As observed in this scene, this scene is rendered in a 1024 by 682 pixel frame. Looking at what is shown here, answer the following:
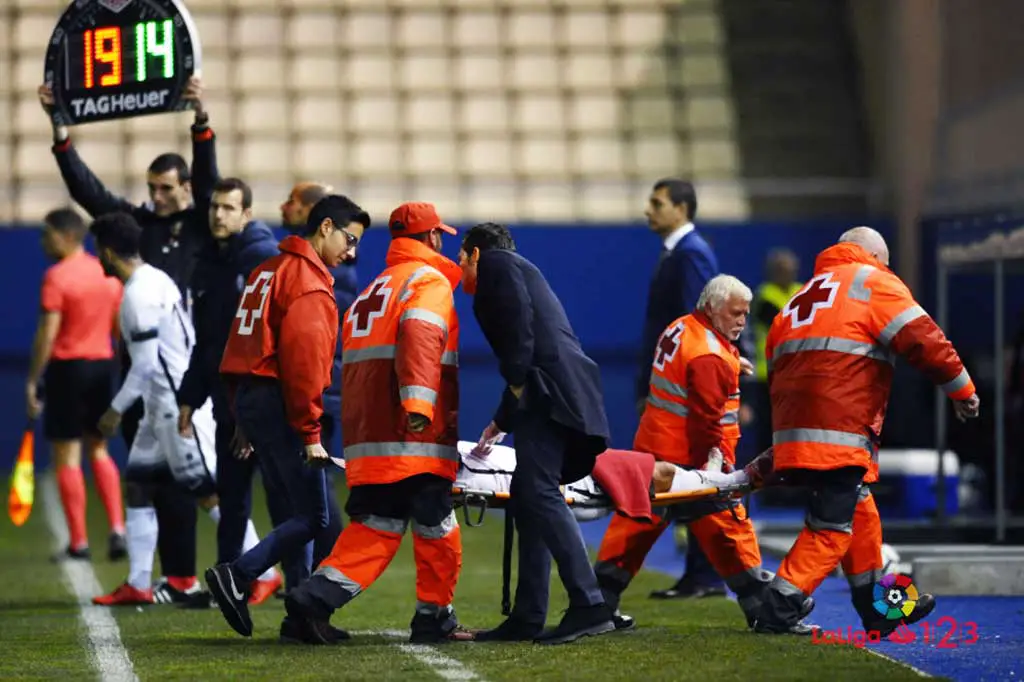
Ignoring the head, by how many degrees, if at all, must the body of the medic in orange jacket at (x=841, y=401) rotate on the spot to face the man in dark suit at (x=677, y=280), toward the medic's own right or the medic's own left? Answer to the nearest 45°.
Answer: approximately 90° to the medic's own left

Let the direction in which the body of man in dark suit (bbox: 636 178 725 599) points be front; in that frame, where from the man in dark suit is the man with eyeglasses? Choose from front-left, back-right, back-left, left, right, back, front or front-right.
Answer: front-left

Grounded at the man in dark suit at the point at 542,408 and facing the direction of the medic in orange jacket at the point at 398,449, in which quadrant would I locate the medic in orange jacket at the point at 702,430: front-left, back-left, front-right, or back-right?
back-right

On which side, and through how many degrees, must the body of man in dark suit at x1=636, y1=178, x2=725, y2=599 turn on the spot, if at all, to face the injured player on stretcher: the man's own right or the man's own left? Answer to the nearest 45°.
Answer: approximately 90° to the man's own left

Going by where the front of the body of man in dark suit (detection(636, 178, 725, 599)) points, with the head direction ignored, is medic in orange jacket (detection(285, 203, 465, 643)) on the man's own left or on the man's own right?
on the man's own left

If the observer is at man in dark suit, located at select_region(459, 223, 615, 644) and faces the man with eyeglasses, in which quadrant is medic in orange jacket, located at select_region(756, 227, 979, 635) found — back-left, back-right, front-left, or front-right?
back-right

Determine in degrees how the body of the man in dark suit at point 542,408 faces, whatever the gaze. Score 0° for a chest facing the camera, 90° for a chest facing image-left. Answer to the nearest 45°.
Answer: approximately 90°

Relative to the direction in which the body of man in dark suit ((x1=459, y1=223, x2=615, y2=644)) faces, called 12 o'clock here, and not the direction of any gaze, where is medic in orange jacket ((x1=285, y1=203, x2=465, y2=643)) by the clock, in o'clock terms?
The medic in orange jacket is roughly at 12 o'clock from the man in dark suit.

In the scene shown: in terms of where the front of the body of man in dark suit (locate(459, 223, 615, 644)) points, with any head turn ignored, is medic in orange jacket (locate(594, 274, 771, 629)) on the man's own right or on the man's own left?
on the man's own right

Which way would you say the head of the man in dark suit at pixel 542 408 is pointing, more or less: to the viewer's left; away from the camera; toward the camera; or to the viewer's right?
to the viewer's left
